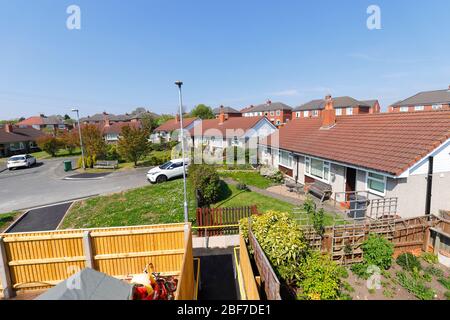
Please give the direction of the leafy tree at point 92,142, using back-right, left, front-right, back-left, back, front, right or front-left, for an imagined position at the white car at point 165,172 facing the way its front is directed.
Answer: right

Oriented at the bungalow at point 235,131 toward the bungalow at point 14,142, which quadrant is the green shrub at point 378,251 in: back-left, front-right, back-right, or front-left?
back-left

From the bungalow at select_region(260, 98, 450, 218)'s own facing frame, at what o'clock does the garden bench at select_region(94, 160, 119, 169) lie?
The garden bench is roughly at 2 o'clock from the bungalow.

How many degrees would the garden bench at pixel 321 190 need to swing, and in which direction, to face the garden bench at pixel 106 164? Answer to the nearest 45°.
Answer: approximately 45° to its right

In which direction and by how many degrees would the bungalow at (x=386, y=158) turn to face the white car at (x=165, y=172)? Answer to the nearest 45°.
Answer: approximately 45° to its right

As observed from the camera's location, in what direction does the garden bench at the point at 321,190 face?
facing the viewer and to the left of the viewer

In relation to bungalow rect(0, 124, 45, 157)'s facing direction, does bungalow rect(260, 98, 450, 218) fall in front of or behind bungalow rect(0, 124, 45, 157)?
in front

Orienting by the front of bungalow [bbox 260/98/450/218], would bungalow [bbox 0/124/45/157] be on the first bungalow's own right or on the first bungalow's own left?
on the first bungalow's own right

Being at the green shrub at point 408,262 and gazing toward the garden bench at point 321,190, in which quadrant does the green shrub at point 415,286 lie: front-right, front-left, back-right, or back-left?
back-left

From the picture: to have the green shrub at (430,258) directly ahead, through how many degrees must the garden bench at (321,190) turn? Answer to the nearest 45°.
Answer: approximately 90° to its left

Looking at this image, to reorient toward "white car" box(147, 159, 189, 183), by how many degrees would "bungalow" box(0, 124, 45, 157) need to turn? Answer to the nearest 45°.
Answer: approximately 45° to its right

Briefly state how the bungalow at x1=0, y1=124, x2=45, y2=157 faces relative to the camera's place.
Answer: facing the viewer and to the right of the viewer

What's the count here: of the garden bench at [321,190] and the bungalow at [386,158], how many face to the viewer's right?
0

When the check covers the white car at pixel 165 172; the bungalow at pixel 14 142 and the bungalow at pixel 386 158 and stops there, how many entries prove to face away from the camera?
0
